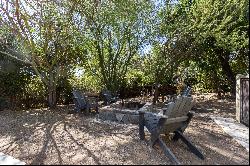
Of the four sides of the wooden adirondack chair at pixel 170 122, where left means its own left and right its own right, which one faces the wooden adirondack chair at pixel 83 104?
front

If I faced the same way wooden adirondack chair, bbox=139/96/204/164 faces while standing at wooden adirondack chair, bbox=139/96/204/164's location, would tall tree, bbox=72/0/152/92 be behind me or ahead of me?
ahead

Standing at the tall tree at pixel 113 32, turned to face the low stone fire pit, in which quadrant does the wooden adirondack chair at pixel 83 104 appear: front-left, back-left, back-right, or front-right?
front-right

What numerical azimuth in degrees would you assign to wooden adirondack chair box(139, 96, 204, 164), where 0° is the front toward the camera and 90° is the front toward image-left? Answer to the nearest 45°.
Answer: approximately 135°
